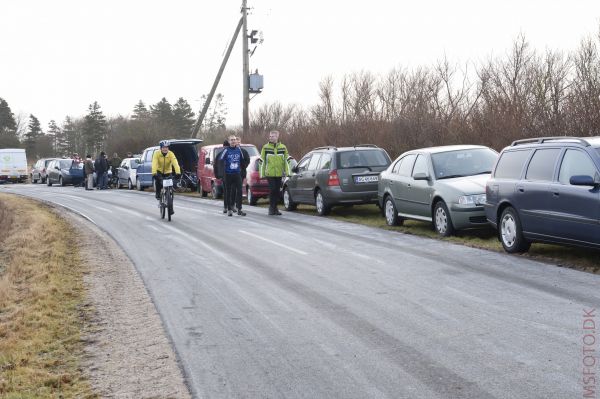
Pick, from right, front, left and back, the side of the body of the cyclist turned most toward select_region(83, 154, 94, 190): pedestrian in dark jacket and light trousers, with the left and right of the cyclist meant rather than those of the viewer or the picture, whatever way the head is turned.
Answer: back

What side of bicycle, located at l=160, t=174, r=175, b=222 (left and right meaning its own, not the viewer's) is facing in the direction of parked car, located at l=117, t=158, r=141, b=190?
back

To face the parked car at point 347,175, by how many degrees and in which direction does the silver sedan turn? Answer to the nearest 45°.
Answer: approximately 180°

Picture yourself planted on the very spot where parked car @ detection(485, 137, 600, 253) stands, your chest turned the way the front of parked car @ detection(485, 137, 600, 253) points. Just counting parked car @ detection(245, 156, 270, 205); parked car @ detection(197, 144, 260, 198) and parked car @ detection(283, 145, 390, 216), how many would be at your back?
3

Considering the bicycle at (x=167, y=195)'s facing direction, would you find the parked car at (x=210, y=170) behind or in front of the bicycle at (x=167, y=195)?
behind

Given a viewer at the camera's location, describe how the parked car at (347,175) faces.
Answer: facing away from the viewer and to the left of the viewer

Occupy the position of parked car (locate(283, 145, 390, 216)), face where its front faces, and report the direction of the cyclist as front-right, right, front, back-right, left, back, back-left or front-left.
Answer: front-left
